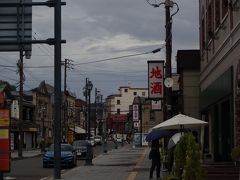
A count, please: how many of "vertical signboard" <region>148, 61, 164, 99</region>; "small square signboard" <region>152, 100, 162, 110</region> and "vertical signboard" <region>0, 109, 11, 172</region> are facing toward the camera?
3

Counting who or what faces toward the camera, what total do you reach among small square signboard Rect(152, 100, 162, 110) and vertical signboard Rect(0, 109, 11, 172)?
2

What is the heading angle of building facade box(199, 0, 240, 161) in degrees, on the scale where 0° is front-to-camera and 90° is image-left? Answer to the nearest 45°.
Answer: approximately 45°

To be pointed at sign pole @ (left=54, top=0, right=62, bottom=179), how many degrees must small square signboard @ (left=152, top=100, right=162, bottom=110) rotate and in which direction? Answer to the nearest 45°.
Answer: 0° — it already faces it

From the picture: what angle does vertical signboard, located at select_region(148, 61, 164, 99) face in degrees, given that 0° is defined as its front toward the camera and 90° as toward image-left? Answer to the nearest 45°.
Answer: approximately 0°

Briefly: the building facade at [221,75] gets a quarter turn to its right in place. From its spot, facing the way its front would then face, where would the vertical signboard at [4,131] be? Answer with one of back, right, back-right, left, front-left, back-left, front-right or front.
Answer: left

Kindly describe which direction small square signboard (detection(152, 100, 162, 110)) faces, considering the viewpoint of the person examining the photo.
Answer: facing the viewer

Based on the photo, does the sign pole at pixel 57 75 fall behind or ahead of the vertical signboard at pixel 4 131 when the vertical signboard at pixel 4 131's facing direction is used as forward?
behind

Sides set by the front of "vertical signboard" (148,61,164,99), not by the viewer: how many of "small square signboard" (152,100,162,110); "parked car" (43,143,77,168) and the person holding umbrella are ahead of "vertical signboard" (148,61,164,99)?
1

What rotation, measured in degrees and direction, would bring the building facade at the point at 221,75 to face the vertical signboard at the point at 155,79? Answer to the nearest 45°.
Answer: approximately 90° to its right

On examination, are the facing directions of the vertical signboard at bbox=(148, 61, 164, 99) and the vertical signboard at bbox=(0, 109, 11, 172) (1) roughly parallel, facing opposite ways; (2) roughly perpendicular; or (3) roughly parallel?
roughly parallel

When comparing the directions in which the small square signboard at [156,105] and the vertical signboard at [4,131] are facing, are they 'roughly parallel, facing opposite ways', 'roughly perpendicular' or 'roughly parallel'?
roughly parallel

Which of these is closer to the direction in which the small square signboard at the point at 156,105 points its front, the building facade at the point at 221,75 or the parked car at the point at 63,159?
the building facade

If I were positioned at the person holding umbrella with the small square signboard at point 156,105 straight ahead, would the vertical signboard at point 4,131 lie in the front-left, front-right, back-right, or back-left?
back-left

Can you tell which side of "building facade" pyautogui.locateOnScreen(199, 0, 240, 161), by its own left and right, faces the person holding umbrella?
front
